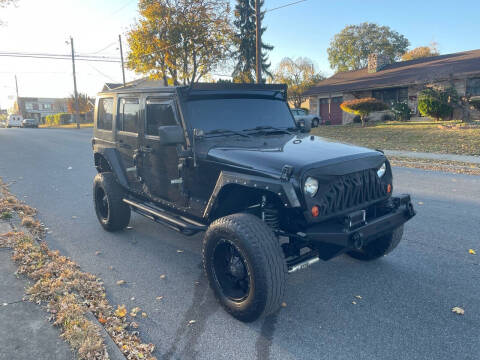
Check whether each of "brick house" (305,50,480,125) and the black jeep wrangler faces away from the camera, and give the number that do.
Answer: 0

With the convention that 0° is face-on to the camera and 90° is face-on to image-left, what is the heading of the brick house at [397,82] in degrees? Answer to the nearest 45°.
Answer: approximately 45°

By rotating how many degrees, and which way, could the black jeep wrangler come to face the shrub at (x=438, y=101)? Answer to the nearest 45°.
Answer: approximately 90° to its left

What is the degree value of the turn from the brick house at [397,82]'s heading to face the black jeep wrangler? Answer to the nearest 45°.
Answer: approximately 45° to its left

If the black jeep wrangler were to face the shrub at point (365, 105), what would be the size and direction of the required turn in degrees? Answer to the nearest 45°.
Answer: approximately 135° to its left

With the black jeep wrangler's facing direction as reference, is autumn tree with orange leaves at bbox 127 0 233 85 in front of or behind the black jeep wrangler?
behind

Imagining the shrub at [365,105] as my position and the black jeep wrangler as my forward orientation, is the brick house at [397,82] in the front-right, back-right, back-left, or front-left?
back-left

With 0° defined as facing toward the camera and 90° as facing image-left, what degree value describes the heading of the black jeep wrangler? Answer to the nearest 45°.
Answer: approximately 315°
